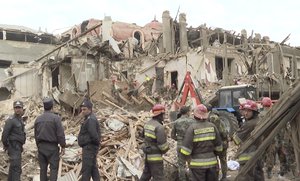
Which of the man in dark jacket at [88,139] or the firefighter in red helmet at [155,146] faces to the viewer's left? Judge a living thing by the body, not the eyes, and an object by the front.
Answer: the man in dark jacket

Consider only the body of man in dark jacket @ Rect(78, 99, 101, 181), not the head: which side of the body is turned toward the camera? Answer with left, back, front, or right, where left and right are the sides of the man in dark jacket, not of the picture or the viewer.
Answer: left

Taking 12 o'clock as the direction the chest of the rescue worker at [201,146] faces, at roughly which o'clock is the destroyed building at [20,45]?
The destroyed building is roughly at 11 o'clock from the rescue worker.

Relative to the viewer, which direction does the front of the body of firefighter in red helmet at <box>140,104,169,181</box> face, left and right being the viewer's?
facing away from the viewer and to the right of the viewer

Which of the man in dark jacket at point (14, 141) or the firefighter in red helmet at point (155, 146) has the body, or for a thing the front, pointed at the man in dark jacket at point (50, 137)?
the man in dark jacket at point (14, 141)

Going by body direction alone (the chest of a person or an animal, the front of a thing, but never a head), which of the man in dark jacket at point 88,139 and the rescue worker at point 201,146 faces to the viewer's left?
the man in dark jacket

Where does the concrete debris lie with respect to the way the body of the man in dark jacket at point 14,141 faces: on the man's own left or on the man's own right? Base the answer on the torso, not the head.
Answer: on the man's own left

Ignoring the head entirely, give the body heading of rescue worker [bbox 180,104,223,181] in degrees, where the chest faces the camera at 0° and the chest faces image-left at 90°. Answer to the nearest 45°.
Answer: approximately 180°
